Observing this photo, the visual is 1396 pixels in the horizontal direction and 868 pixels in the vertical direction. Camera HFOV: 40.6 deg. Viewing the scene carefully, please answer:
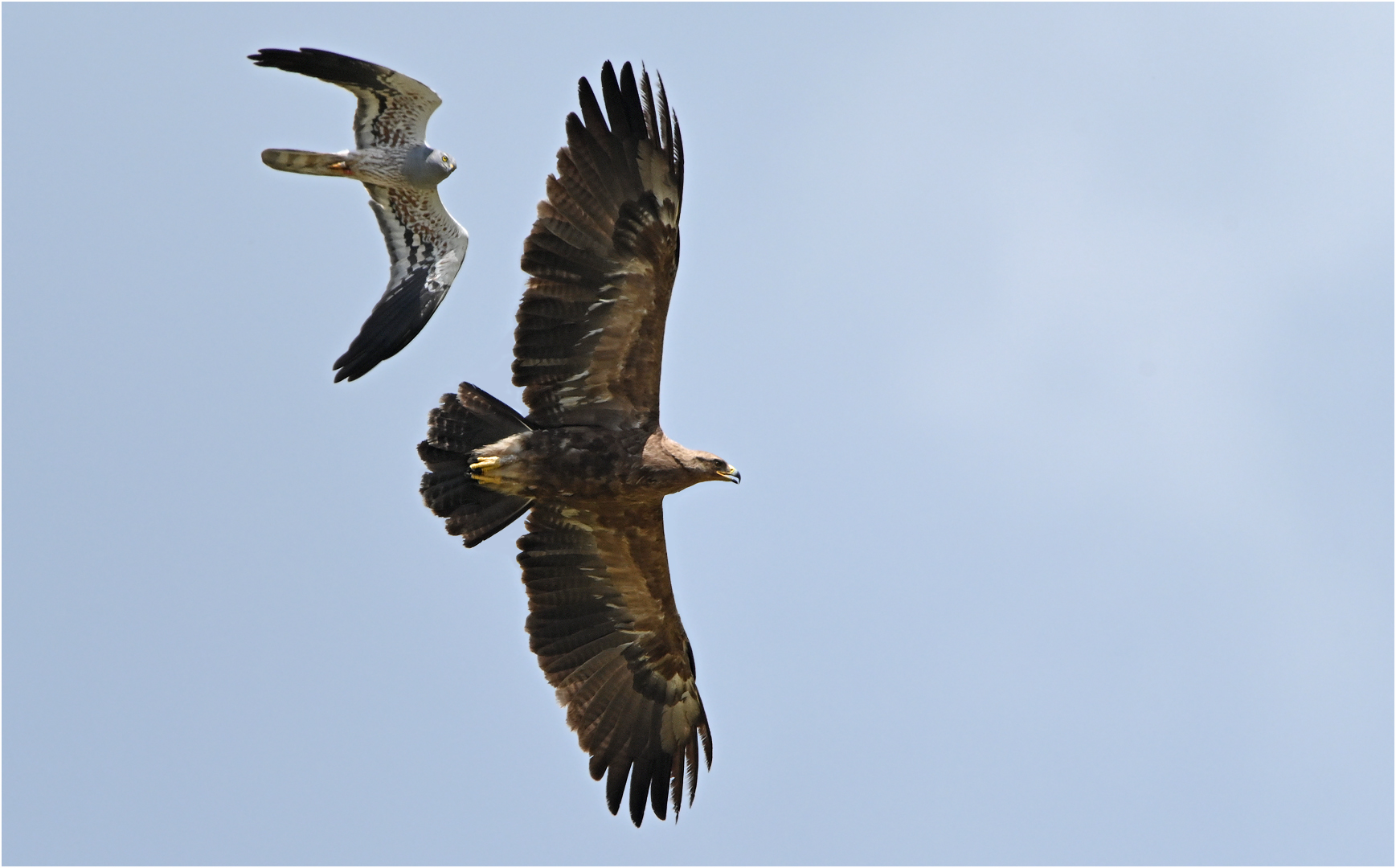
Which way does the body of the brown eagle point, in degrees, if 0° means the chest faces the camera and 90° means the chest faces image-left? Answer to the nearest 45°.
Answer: approximately 270°

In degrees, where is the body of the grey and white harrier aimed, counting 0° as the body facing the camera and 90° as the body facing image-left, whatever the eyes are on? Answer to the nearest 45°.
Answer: approximately 270°

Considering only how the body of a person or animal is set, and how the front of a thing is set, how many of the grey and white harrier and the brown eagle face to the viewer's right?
2

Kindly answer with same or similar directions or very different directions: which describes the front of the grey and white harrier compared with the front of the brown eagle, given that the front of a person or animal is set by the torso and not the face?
same or similar directions
